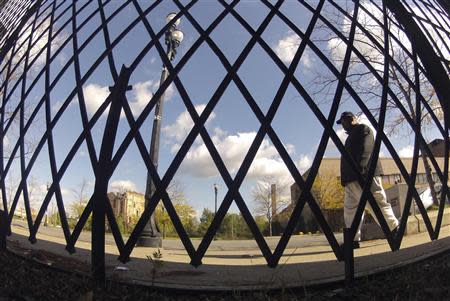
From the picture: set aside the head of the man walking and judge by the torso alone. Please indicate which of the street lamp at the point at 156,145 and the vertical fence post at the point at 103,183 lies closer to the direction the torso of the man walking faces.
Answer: the street lamp

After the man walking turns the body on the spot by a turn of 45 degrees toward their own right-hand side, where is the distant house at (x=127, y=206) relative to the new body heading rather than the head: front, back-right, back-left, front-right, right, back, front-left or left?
front

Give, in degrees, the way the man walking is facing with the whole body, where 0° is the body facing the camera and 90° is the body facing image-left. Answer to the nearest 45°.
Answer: approximately 90°

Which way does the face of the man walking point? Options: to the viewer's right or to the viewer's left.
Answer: to the viewer's left

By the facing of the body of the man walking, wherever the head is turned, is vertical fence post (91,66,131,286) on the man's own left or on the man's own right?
on the man's own left
